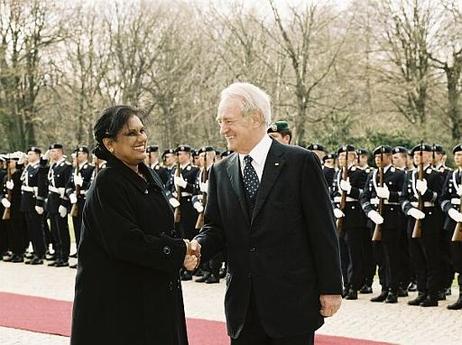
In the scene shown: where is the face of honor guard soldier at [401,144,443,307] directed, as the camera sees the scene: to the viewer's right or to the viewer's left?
to the viewer's left

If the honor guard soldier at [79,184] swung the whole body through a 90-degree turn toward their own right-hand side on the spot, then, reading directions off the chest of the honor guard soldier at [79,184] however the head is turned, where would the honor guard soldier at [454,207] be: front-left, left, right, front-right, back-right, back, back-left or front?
back

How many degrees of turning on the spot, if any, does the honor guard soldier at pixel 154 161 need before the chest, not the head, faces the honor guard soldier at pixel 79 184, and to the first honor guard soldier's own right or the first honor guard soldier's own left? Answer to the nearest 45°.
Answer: approximately 45° to the first honor guard soldier's own right

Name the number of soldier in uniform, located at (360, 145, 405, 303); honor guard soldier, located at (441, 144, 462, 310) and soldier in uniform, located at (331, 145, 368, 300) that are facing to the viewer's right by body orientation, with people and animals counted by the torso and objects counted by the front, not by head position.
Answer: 0

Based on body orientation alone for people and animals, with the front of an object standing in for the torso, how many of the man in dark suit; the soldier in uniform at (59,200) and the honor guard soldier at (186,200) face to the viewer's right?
0

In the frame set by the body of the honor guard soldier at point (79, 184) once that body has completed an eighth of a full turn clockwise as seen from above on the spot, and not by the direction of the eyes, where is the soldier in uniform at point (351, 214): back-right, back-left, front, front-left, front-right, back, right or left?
back-left

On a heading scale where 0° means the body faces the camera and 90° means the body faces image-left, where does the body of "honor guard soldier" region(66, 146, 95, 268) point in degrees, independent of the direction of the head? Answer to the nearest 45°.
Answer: approximately 45°

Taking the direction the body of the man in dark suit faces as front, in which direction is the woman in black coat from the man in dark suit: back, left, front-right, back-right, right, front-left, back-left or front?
front-right

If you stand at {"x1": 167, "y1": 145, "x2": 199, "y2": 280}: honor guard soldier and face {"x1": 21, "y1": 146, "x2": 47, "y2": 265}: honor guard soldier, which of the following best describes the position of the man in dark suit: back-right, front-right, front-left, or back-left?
back-left

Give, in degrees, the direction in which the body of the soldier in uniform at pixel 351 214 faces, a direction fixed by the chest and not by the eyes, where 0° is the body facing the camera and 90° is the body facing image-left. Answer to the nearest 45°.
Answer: approximately 45°

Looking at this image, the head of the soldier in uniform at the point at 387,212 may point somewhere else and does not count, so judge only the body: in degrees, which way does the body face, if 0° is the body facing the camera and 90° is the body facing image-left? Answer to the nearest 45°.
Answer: approximately 45°

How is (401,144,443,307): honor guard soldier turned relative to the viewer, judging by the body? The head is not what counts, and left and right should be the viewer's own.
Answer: facing the viewer and to the left of the viewer
